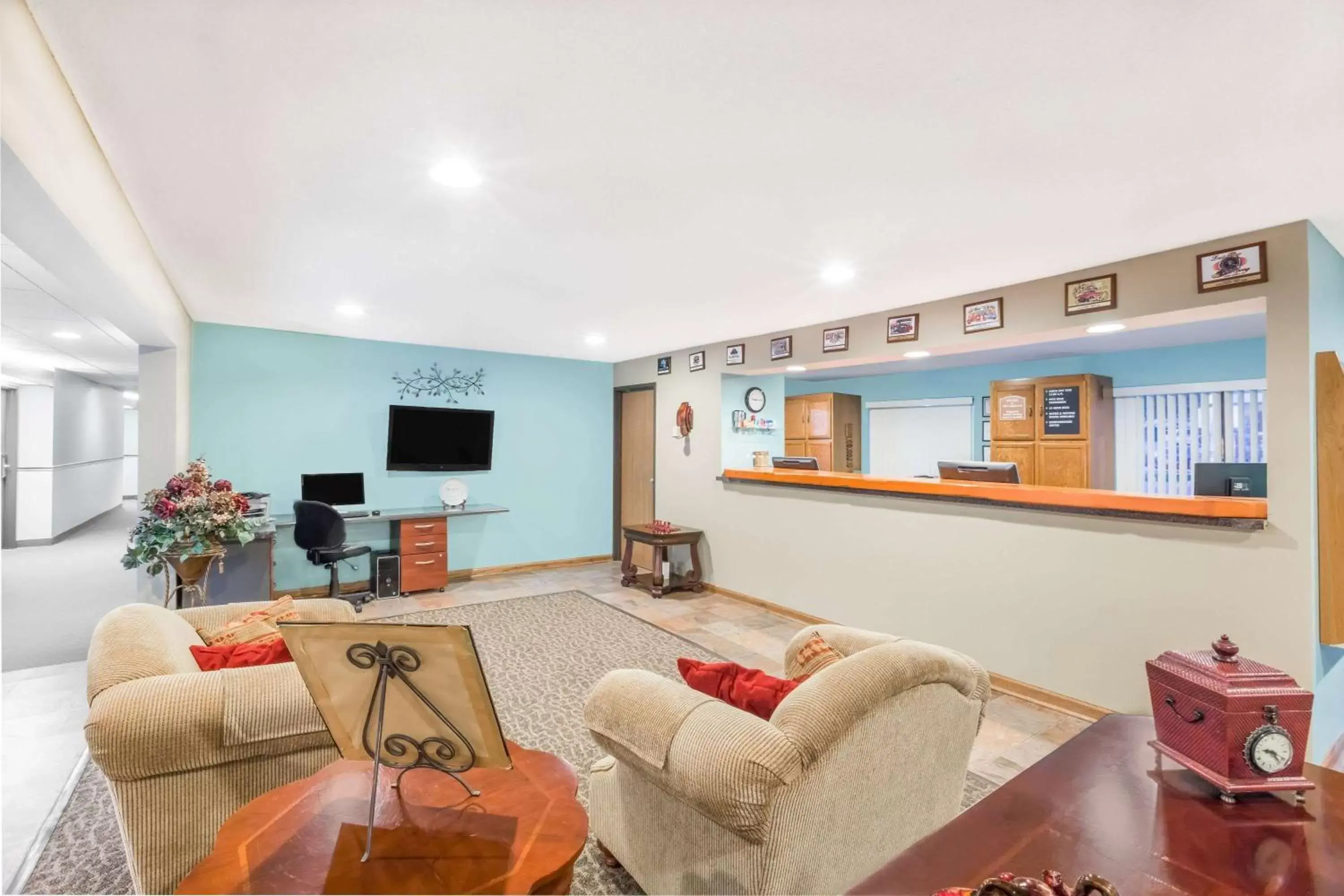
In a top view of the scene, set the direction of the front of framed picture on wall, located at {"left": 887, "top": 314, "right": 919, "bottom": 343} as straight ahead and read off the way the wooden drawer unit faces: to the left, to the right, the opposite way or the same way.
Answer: to the left

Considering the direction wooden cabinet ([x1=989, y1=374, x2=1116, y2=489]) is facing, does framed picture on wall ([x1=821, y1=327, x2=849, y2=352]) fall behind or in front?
in front

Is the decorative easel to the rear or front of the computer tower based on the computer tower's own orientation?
to the front

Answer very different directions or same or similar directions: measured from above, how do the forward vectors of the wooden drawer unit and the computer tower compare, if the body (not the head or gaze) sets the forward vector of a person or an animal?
same or similar directions

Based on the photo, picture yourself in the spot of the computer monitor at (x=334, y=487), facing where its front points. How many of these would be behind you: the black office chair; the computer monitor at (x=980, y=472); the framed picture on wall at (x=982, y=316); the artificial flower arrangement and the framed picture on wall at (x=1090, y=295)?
0

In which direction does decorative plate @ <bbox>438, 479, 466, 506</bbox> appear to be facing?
toward the camera

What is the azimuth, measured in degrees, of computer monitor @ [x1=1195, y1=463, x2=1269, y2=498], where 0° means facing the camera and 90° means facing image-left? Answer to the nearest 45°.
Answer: approximately 180°

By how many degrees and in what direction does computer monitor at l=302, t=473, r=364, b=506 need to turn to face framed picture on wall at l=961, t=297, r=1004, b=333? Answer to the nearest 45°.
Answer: approximately 45° to its left

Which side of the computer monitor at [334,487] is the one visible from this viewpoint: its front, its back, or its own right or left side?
front

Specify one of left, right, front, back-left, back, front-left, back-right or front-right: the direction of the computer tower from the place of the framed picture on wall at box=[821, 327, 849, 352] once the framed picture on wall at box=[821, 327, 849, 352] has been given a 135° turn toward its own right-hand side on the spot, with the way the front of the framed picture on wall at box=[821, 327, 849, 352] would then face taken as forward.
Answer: left

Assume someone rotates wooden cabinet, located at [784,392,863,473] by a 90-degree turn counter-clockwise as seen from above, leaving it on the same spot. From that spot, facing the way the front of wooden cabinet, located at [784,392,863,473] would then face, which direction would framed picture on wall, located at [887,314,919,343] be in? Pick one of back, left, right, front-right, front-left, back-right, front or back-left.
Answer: front-right

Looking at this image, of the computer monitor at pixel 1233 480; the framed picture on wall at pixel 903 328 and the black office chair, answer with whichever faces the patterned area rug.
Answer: the framed picture on wall

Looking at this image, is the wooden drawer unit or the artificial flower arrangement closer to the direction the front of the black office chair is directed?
the wooden drawer unit

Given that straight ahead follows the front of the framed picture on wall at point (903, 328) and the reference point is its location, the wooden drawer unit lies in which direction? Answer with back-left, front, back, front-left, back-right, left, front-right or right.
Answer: front-right

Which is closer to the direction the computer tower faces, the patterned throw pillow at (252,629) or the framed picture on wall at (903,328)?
the patterned throw pillow

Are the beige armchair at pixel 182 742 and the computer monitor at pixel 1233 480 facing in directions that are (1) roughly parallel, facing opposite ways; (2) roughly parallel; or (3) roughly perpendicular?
roughly parallel

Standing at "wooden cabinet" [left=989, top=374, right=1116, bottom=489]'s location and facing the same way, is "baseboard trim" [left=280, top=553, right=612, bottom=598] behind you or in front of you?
in front

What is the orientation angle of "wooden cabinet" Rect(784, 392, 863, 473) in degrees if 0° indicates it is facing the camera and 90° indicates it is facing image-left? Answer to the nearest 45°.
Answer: approximately 45°

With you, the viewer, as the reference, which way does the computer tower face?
facing the viewer

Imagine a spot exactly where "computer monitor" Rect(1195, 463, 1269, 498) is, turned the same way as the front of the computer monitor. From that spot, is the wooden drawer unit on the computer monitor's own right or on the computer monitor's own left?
on the computer monitor's own left
